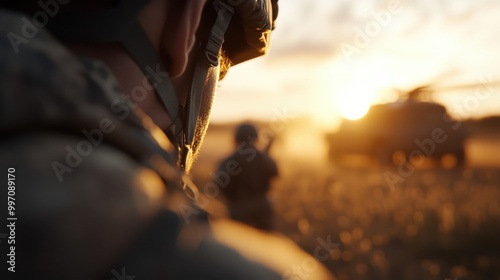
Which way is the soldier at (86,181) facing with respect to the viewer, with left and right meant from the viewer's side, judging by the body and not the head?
facing away from the viewer and to the right of the viewer

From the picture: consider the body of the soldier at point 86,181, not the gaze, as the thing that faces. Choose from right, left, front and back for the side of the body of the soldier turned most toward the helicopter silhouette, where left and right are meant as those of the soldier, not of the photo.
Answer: front

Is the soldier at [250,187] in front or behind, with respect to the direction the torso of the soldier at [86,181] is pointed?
in front

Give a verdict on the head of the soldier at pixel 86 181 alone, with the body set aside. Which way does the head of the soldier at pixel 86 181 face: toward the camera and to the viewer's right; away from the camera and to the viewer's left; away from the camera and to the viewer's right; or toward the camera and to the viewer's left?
away from the camera and to the viewer's right
